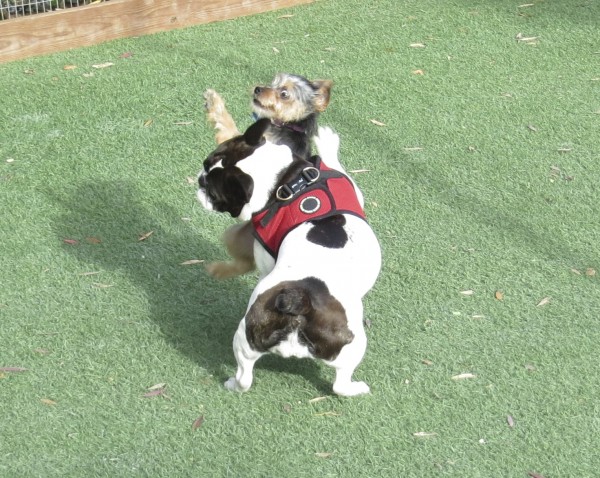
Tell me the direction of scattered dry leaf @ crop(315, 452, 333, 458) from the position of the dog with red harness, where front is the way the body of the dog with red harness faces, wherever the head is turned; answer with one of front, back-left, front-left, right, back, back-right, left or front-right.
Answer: back

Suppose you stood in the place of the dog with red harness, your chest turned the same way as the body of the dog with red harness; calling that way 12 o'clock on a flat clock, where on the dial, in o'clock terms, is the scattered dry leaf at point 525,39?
The scattered dry leaf is roughly at 1 o'clock from the dog with red harness.

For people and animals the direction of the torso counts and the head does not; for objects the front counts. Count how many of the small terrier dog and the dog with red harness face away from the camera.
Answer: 1

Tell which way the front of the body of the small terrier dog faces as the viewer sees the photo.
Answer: to the viewer's left

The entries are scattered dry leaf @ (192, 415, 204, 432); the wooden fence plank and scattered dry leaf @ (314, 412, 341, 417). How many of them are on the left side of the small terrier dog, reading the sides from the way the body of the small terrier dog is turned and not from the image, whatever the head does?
2

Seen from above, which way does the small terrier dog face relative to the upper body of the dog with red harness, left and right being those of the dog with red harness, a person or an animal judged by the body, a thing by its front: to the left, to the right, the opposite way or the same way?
to the left

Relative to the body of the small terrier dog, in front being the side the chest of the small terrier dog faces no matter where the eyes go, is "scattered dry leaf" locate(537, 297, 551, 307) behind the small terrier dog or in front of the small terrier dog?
behind

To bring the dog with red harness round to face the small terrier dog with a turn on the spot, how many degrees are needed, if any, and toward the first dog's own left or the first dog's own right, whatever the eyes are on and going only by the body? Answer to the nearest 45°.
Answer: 0° — it already faces it

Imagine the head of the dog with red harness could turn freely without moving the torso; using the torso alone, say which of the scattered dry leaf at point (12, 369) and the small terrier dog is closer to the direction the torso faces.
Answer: the small terrier dog

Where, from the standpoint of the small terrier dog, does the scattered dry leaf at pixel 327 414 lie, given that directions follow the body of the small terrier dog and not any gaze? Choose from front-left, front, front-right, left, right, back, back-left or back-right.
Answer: left

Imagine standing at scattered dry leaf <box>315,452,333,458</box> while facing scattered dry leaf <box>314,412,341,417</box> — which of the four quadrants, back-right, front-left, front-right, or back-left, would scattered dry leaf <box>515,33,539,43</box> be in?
front-right

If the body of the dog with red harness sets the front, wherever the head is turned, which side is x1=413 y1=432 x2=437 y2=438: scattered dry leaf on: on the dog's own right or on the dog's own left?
on the dog's own right

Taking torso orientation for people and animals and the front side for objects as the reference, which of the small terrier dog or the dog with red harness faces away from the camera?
the dog with red harness

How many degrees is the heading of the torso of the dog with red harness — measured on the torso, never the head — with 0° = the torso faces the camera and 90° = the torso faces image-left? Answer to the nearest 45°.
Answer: approximately 180°

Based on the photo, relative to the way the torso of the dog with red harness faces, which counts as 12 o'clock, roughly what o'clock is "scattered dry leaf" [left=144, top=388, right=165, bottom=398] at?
The scattered dry leaf is roughly at 8 o'clock from the dog with red harness.
